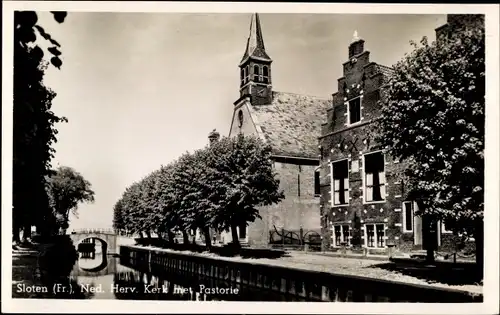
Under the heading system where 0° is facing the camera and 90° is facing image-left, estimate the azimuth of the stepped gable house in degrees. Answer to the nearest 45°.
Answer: approximately 45°

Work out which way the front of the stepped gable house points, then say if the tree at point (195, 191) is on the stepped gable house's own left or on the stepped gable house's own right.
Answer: on the stepped gable house's own right

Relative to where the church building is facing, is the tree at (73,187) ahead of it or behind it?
ahead

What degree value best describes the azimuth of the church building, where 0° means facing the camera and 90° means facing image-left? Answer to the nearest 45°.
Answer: approximately 45°

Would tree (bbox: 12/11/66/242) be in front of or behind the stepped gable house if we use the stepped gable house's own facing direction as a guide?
in front
